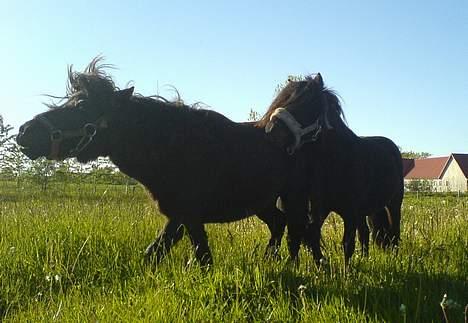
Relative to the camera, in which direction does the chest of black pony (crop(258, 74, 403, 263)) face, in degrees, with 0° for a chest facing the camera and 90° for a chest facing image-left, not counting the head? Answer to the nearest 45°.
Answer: approximately 45°

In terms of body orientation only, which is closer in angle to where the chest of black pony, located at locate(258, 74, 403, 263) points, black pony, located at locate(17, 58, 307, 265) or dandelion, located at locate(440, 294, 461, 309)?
the black pony

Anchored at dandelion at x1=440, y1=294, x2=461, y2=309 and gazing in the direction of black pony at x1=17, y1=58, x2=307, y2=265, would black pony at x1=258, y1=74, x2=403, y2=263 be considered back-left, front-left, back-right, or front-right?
front-right

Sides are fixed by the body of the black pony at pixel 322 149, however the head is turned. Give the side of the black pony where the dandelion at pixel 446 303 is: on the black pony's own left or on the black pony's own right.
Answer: on the black pony's own left

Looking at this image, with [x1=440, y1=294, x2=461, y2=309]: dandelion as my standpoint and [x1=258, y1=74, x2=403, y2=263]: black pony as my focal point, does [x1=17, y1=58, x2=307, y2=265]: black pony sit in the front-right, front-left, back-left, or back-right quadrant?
front-left

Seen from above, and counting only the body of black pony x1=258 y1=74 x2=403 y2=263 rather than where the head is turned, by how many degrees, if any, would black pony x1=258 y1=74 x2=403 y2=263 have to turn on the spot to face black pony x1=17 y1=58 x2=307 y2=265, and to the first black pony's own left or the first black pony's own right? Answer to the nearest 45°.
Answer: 0° — it already faces it
